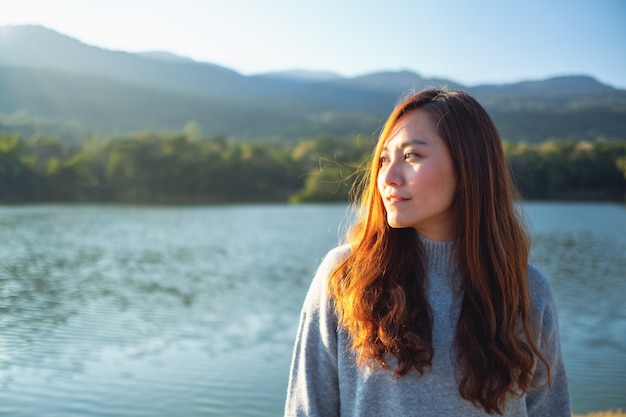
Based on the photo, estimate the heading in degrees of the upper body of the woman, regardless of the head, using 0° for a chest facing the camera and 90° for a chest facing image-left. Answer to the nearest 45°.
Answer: approximately 0°

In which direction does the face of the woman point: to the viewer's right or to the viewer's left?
to the viewer's left
